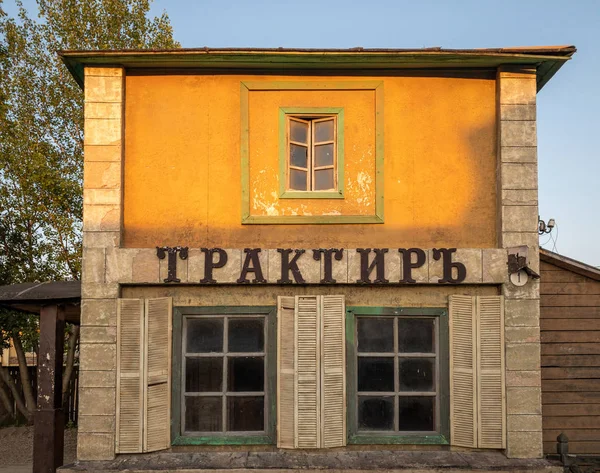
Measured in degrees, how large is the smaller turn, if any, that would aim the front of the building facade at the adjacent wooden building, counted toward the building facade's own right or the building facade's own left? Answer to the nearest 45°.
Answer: approximately 90° to the building facade's own left

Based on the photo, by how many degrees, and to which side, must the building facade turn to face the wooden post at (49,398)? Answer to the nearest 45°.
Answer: approximately 90° to its right

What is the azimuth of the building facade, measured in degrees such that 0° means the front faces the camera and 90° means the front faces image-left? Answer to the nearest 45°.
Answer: approximately 0°
